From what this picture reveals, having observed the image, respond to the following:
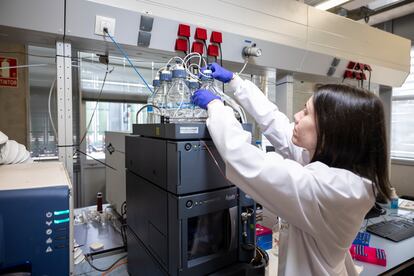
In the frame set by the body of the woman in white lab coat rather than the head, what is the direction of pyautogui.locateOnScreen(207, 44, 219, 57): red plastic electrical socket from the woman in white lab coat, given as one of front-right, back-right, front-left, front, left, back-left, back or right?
front-right

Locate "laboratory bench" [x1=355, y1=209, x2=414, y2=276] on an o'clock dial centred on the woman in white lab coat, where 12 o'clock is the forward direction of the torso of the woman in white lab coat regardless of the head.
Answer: The laboratory bench is roughly at 4 o'clock from the woman in white lab coat.

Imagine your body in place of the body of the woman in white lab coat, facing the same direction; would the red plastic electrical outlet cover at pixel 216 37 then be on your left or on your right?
on your right

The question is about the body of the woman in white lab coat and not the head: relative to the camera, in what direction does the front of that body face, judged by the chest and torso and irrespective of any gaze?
to the viewer's left

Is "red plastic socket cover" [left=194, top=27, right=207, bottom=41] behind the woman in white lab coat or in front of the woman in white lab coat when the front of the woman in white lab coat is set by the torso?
in front

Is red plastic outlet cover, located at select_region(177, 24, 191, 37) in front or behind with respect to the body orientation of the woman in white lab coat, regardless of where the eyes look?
in front

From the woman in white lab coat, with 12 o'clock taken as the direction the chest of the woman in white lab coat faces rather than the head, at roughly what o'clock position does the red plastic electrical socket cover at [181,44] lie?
The red plastic electrical socket cover is roughly at 1 o'clock from the woman in white lab coat.

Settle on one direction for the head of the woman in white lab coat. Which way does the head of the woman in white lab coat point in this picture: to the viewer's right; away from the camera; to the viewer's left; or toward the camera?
to the viewer's left

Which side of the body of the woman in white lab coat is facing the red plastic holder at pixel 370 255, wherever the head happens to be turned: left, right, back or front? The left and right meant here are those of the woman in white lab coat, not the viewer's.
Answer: right
